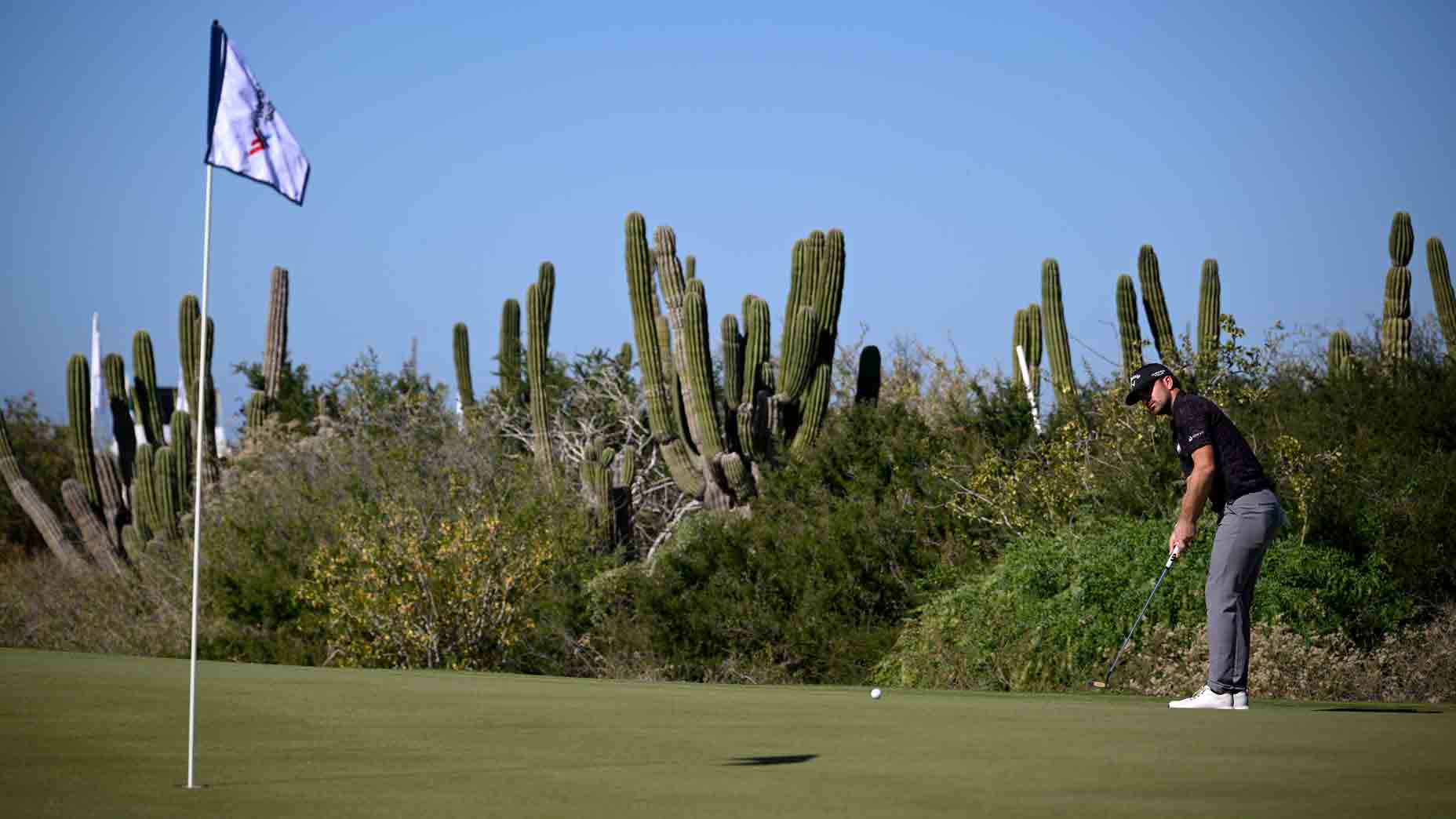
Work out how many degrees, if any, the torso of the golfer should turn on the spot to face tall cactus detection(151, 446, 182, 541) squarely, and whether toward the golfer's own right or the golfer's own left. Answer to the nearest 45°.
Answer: approximately 45° to the golfer's own right

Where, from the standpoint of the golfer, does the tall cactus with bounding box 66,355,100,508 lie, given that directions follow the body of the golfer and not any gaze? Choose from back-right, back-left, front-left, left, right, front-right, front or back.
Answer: front-right

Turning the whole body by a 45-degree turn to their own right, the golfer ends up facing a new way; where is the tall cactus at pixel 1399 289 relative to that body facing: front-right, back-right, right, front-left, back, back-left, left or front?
front-right

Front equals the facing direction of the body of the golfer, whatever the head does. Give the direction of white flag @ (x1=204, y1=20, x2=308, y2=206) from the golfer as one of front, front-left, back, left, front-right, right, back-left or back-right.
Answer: front-left

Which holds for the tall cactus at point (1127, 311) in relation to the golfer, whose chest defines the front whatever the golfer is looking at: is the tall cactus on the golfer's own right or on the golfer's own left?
on the golfer's own right

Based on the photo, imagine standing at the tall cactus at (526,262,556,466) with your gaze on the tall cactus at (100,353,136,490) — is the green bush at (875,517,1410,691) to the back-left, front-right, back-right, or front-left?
back-left

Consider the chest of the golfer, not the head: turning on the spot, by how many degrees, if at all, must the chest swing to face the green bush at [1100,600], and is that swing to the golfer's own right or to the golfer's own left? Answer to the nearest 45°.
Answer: approximately 90° to the golfer's own right

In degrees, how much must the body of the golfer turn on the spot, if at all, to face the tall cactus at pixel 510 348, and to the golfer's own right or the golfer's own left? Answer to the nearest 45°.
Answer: approximately 45° to the golfer's own right

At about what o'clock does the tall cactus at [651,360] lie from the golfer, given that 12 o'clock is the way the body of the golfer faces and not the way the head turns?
The tall cactus is roughly at 2 o'clock from the golfer.

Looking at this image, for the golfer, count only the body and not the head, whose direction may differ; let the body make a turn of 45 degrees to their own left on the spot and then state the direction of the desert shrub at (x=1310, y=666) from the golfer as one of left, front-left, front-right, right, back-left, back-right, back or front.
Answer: back-right

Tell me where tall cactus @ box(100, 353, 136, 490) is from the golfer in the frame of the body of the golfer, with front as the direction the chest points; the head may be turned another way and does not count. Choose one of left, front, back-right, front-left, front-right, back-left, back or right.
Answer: front-right

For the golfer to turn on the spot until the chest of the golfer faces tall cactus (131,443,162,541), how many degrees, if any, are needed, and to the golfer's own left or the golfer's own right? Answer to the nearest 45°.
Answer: approximately 45° to the golfer's own right

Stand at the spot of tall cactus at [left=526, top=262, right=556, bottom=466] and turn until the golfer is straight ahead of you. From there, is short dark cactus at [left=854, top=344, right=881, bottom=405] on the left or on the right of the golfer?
left

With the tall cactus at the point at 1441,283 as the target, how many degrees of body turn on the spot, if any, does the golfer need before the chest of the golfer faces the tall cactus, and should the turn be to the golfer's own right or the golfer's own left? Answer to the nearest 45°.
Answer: approximately 90° to the golfer's own right

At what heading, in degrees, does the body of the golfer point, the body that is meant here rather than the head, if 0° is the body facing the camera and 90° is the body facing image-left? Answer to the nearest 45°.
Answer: approximately 90°

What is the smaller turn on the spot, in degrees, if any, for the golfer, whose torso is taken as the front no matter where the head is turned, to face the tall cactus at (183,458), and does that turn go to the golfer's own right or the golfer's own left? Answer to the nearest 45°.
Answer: approximately 45° to the golfer's own right

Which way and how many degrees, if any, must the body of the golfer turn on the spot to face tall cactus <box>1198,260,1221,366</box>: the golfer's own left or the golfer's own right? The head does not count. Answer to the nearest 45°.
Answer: approximately 90° to the golfer's own right
